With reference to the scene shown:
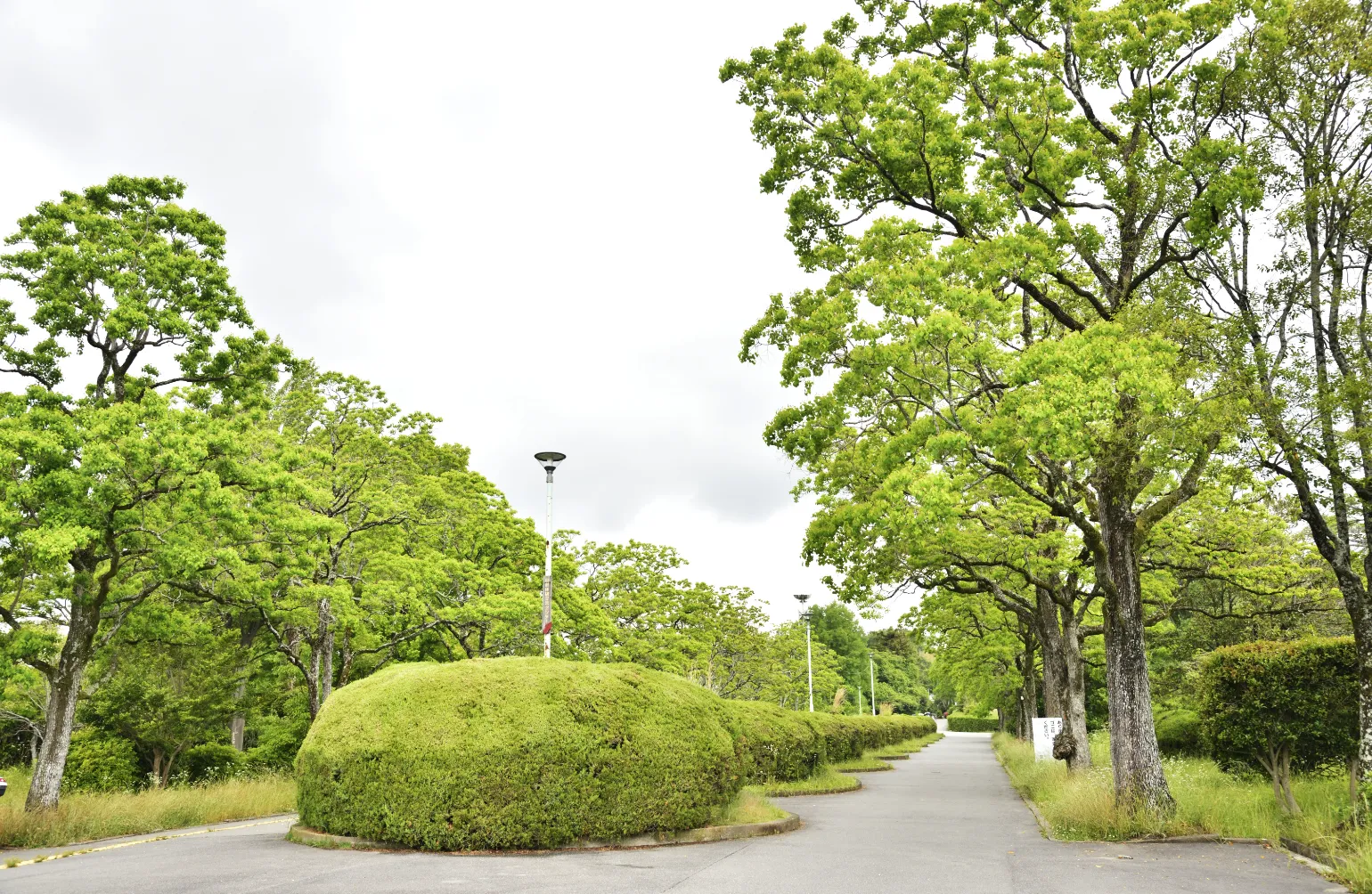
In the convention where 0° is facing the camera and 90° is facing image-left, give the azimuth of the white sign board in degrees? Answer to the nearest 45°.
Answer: approximately 0°

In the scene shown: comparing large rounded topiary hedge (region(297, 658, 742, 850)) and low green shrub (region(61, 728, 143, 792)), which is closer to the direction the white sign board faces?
the large rounded topiary hedge

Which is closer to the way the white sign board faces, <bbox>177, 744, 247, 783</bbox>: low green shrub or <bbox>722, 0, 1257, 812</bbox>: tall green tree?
the tall green tree

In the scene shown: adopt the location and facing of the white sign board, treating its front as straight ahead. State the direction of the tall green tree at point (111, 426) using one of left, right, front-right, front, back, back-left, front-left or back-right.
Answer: front-right

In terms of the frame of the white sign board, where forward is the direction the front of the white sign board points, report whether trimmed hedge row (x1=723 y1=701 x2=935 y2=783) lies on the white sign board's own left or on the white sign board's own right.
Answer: on the white sign board's own right

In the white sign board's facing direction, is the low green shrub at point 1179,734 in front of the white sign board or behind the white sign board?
behind

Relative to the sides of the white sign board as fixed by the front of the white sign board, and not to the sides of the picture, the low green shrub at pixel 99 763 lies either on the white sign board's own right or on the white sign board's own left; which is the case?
on the white sign board's own right

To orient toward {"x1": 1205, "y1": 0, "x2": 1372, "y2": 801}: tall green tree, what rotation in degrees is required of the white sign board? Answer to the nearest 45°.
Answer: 0° — it already faces it
